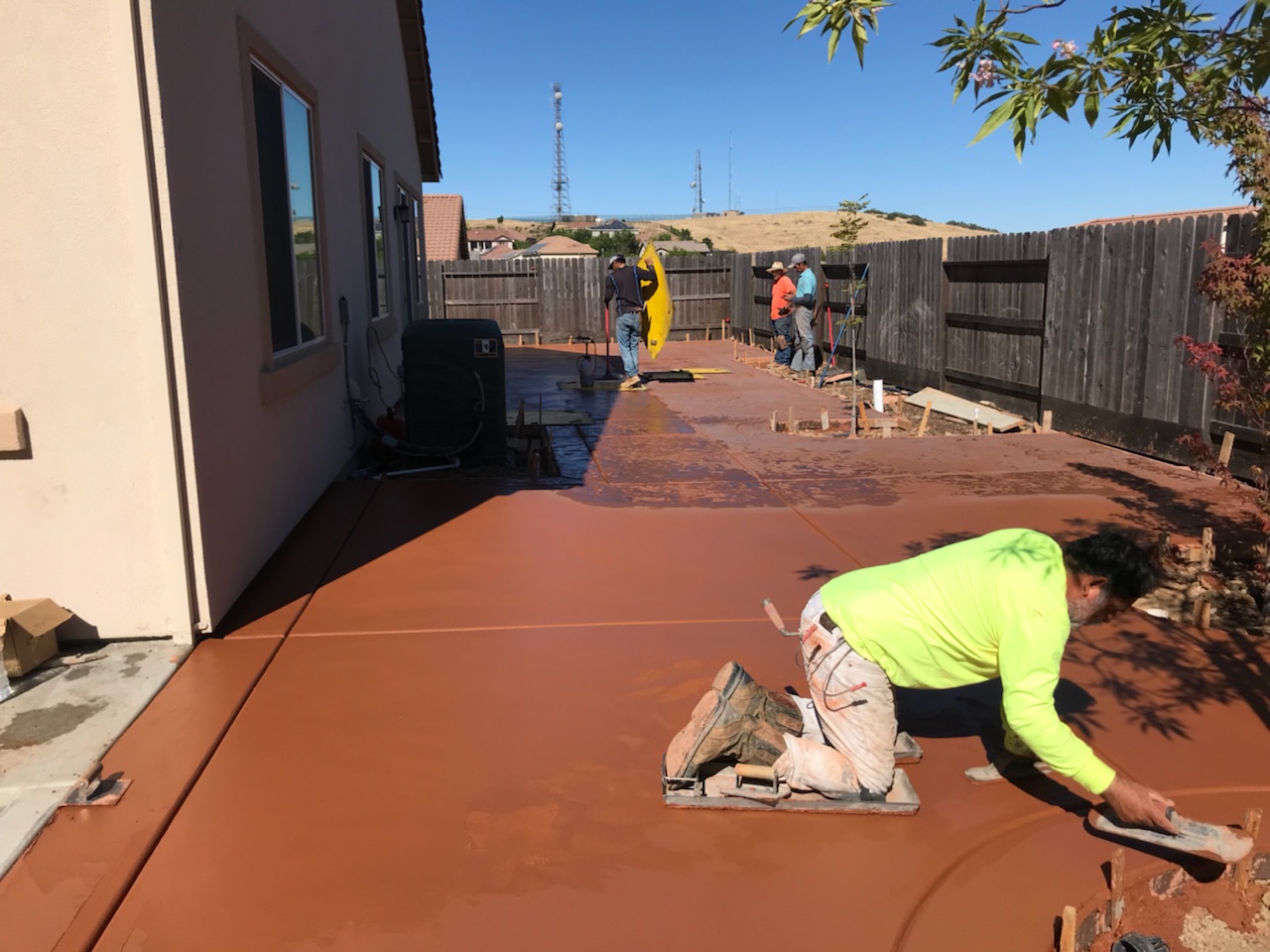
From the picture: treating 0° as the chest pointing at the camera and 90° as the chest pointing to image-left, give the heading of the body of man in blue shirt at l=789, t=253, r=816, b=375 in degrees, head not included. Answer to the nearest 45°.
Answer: approximately 90°

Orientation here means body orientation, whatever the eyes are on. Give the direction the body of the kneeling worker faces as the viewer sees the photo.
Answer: to the viewer's right

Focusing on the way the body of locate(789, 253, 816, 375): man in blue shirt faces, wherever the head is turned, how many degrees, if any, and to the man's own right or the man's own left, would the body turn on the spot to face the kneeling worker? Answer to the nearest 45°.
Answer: approximately 90° to the man's own left

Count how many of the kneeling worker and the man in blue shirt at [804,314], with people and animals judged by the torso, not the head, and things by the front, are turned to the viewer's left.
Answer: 1

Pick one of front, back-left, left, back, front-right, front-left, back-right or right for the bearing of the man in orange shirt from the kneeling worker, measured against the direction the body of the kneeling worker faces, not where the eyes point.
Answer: left

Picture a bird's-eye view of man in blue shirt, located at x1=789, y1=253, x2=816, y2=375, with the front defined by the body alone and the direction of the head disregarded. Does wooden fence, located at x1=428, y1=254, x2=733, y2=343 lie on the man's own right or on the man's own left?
on the man's own right

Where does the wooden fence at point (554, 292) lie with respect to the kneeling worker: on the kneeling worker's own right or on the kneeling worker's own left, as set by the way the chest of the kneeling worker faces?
on the kneeling worker's own left

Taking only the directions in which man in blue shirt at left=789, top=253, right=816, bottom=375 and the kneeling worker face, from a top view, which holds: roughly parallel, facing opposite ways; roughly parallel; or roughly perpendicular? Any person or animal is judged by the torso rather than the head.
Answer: roughly parallel, facing opposite ways

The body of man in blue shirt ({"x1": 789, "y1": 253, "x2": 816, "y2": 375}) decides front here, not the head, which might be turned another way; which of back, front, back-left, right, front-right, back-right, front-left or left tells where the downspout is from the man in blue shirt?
left

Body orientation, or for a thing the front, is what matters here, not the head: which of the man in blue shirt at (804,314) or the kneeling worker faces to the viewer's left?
the man in blue shirt

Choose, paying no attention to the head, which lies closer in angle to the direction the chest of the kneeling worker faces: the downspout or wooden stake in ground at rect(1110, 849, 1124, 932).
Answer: the wooden stake in ground

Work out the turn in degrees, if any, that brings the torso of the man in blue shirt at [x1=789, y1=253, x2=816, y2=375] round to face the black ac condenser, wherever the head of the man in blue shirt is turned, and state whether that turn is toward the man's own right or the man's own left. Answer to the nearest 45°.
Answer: approximately 90° to the man's own left

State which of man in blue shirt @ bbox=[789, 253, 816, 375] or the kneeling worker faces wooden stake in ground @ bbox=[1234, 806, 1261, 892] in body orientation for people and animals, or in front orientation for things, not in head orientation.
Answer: the kneeling worker

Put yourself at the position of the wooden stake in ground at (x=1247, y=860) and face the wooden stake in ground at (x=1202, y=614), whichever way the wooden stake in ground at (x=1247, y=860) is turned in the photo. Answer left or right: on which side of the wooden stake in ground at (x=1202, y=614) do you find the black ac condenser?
left
